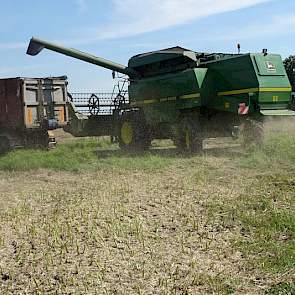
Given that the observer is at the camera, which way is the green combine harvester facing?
facing away from the viewer and to the left of the viewer

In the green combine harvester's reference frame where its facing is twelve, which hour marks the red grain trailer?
The red grain trailer is roughly at 11 o'clock from the green combine harvester.

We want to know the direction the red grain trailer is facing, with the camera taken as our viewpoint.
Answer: facing away from the viewer and to the left of the viewer

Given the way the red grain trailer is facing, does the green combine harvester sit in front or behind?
behind
